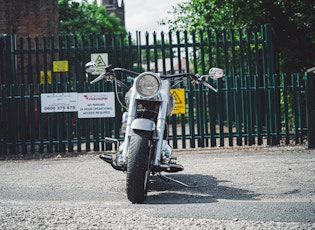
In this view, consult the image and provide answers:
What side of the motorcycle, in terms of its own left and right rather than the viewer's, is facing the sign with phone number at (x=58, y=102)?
back

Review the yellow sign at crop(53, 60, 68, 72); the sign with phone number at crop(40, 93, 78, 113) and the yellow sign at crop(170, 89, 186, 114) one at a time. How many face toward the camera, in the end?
3

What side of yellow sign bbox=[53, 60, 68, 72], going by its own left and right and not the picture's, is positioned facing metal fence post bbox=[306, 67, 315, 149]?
left

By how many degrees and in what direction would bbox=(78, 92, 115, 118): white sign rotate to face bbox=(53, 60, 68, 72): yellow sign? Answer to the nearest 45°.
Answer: approximately 135° to its right

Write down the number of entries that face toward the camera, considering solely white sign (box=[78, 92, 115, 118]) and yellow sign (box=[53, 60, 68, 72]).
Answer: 2

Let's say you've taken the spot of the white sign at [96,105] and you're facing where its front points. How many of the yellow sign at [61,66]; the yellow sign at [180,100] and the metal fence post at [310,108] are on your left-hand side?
2

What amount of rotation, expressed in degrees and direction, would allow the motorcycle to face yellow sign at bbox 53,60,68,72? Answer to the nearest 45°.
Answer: approximately 180°

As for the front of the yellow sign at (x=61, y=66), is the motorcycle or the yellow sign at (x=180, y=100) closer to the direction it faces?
the motorcycle

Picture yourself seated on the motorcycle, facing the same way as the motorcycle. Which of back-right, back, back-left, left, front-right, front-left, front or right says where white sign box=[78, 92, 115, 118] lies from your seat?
back
